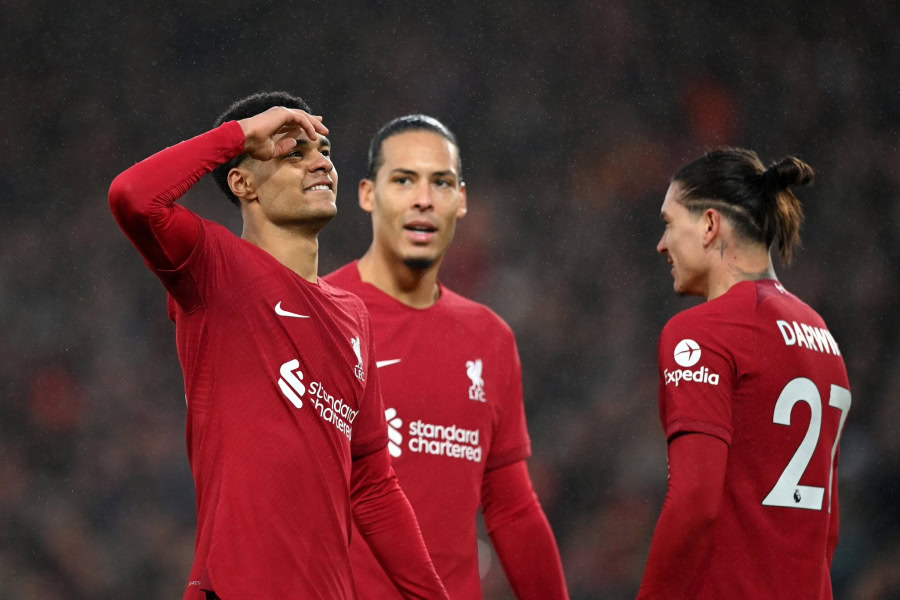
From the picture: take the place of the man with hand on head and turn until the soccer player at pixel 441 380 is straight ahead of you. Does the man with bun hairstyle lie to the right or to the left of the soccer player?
right

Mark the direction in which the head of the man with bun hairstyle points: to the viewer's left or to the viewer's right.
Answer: to the viewer's left

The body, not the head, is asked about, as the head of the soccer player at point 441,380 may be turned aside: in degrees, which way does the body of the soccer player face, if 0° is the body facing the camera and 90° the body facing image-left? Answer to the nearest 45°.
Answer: approximately 0°

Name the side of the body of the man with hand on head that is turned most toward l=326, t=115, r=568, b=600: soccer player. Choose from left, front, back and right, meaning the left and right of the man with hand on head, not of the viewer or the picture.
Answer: left

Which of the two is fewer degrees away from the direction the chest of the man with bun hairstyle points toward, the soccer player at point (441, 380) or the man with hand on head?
the soccer player

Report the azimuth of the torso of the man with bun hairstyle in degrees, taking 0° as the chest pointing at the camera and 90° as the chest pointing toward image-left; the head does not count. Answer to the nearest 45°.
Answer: approximately 135°

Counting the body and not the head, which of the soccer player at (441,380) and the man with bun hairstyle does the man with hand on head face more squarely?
the man with bun hairstyle

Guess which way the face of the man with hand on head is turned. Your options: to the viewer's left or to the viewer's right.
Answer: to the viewer's right

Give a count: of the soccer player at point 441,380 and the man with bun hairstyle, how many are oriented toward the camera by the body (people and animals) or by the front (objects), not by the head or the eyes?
1
